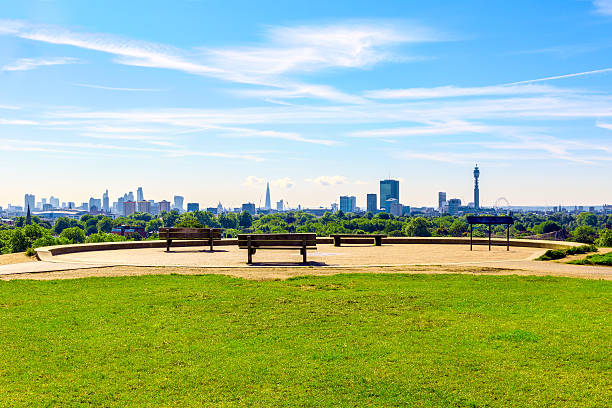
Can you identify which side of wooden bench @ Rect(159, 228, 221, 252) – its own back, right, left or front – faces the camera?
back

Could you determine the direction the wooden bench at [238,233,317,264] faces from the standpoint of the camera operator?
facing away from the viewer

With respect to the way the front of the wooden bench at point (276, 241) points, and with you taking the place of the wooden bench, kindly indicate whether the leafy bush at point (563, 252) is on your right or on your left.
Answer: on your right

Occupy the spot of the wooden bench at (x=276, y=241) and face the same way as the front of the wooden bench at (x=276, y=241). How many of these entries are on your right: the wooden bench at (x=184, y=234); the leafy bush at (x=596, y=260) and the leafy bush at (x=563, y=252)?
2

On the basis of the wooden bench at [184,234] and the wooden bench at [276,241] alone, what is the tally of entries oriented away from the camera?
2

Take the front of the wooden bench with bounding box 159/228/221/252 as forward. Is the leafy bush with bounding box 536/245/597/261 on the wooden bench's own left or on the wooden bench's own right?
on the wooden bench's own right

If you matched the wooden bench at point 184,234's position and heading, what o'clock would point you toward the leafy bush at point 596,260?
The leafy bush is roughly at 4 o'clock from the wooden bench.

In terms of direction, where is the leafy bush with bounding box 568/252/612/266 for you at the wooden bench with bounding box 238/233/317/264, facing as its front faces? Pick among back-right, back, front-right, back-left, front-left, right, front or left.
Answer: right

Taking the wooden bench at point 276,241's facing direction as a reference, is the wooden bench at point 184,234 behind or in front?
in front
